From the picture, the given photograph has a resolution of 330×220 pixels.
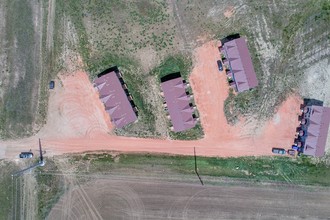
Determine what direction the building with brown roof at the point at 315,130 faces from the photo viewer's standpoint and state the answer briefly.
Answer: facing to the left of the viewer

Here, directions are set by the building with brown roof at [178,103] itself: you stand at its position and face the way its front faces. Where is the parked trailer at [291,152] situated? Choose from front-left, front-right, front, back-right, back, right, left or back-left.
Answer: front

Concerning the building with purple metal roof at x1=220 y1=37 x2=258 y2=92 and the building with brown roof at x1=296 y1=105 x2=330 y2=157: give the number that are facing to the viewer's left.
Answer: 2

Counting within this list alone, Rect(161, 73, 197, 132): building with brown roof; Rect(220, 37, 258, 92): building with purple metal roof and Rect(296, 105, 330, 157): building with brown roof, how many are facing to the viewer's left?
2

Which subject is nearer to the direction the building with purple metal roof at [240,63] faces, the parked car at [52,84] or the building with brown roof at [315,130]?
the parked car

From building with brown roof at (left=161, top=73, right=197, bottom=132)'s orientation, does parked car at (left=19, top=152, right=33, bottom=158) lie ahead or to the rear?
to the rear

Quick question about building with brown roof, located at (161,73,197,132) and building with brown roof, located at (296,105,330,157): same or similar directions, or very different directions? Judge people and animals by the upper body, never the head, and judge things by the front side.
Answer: very different directions
